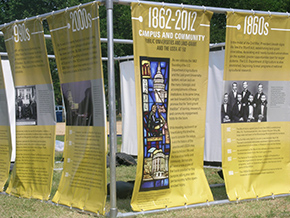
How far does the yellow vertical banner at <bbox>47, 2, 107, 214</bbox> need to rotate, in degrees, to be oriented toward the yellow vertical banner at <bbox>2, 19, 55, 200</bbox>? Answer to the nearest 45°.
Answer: approximately 90° to its right

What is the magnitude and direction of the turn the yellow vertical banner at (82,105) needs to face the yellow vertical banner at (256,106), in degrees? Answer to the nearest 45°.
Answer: approximately 135° to its left

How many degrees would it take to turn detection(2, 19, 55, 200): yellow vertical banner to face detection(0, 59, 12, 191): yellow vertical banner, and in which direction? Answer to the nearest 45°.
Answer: approximately 90° to its right

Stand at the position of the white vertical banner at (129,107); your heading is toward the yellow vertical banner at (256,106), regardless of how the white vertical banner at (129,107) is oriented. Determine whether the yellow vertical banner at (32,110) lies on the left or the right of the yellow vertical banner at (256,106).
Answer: right
